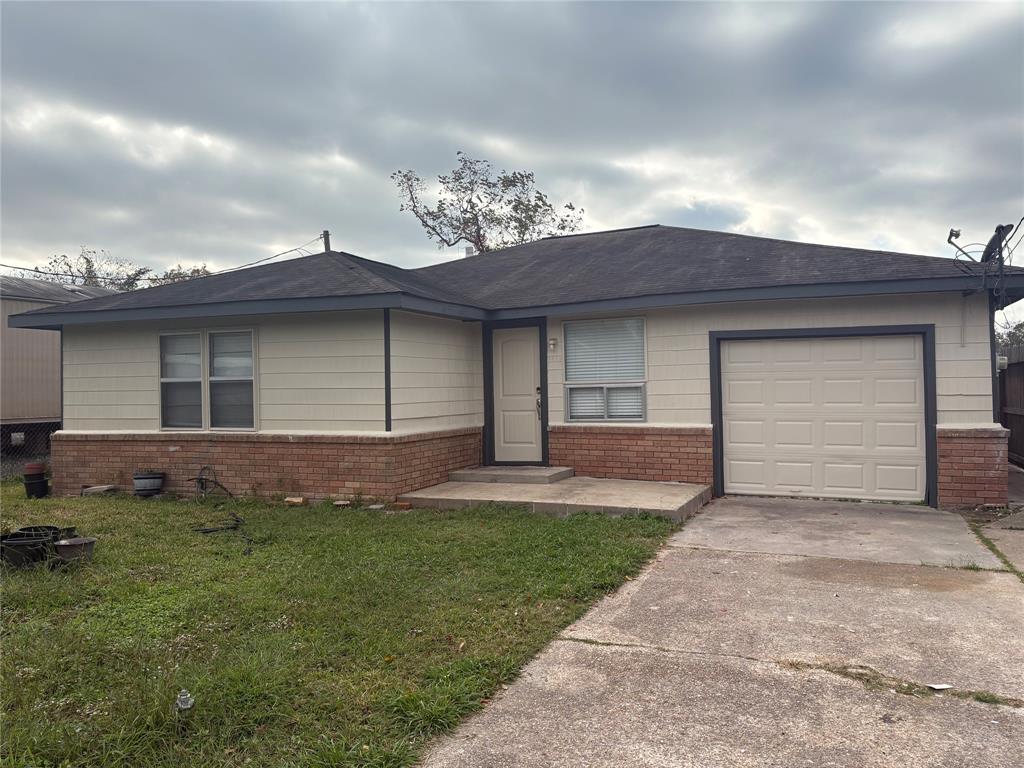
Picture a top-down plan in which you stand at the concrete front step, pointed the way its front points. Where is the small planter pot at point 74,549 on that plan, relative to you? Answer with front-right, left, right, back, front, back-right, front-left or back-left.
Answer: front-right

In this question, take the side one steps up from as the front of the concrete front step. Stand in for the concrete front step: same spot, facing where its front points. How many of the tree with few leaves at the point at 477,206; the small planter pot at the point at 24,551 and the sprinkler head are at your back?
1

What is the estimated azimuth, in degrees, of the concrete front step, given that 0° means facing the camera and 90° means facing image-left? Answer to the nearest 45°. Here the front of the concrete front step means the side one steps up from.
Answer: approximately 0°

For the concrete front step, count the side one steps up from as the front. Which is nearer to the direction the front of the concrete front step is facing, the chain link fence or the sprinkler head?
the sprinkler head

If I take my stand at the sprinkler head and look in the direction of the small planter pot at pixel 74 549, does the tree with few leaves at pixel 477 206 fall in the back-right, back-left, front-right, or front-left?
front-right

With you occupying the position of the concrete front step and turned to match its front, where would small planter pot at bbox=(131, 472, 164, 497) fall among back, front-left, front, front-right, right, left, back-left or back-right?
right

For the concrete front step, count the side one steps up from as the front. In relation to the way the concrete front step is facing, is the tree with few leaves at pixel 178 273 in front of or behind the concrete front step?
behind

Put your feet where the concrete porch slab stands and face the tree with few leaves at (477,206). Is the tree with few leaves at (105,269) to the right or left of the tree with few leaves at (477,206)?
left

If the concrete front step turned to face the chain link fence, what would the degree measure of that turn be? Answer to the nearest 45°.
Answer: approximately 135° to its right

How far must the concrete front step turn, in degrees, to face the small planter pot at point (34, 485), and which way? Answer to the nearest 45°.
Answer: approximately 90° to its right

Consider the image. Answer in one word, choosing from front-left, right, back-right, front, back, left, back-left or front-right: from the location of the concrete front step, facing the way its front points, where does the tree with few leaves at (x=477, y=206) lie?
back

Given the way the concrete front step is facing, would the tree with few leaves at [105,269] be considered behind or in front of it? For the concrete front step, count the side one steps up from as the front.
behind

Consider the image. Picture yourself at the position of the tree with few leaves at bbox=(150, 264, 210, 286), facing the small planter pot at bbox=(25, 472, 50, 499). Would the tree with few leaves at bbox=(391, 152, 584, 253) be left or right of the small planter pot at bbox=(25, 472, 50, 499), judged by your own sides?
left

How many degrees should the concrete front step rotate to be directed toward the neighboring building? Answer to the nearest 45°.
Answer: approximately 135° to its right
